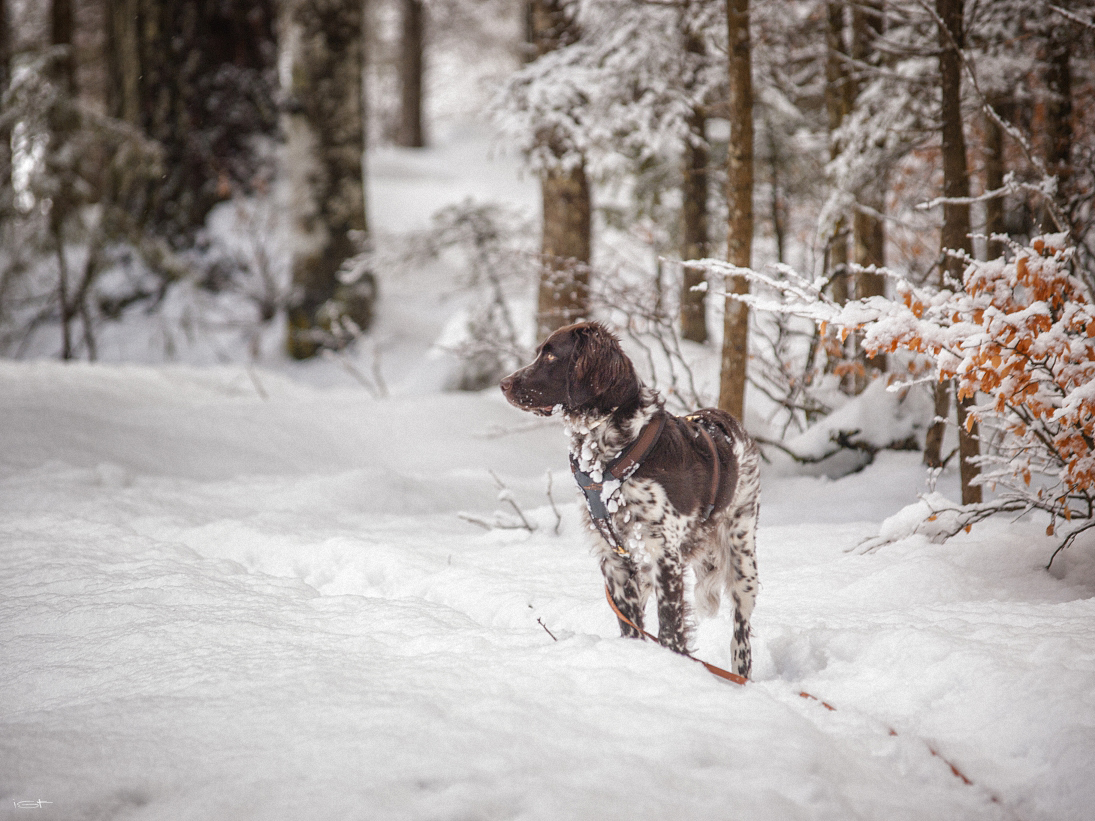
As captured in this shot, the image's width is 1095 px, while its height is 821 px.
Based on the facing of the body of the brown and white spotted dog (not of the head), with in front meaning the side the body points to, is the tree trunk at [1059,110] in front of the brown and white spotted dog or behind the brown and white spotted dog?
behind

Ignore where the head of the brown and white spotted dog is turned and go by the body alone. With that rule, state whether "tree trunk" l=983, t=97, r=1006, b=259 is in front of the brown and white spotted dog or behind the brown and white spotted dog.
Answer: behind

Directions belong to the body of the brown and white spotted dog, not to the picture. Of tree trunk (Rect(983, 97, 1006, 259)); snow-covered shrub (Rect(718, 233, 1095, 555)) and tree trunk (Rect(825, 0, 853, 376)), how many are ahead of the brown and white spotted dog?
0

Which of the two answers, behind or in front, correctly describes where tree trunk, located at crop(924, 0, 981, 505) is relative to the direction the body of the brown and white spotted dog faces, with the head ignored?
behind

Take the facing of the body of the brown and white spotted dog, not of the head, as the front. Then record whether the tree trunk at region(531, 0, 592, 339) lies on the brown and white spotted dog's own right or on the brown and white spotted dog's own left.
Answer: on the brown and white spotted dog's own right
